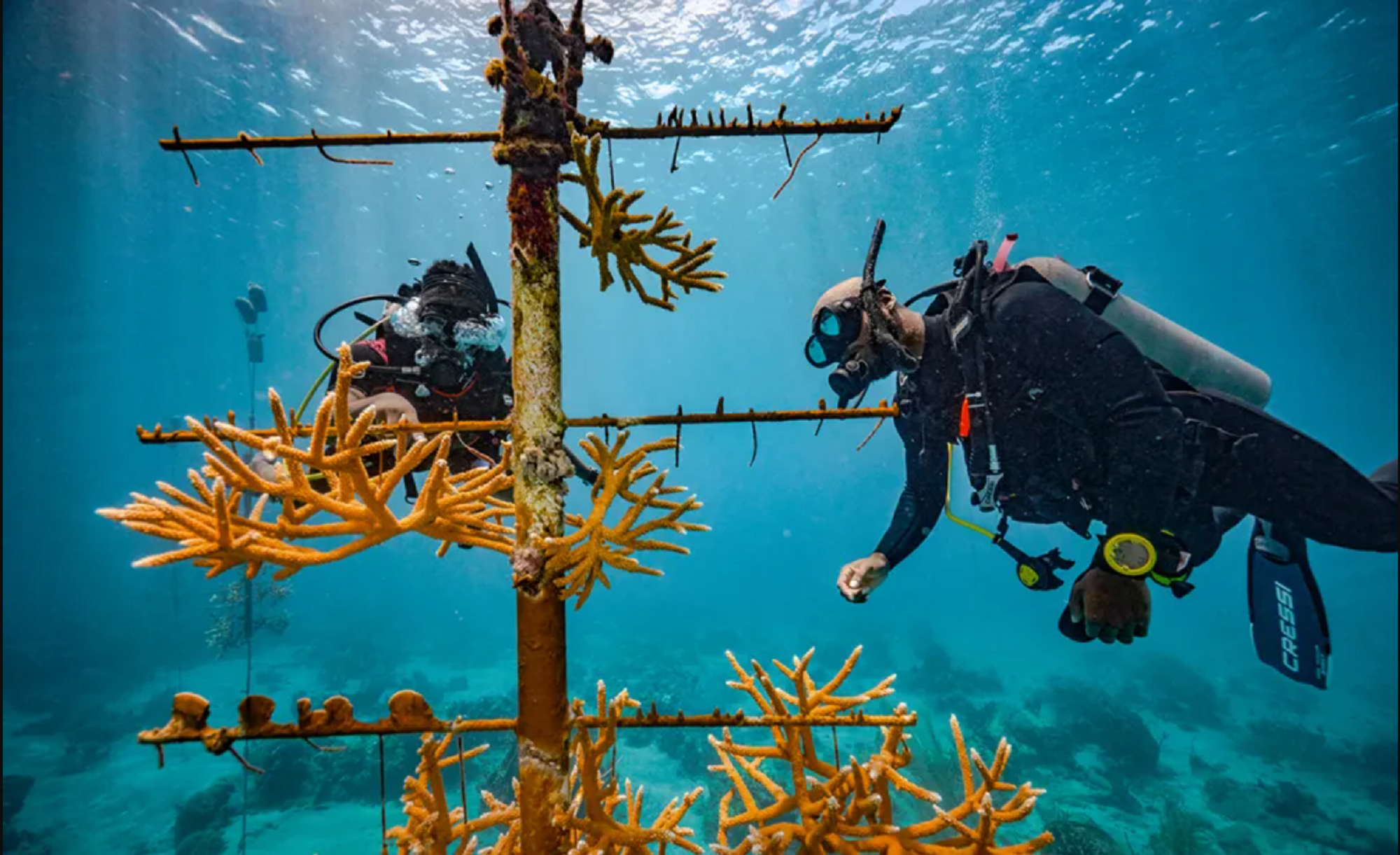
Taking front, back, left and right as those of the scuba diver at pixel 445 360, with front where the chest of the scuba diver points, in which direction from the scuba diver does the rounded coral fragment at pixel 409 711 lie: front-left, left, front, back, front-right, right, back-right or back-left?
front

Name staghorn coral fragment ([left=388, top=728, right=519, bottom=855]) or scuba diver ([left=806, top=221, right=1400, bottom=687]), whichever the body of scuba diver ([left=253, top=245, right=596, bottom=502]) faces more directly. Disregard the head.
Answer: the staghorn coral fragment

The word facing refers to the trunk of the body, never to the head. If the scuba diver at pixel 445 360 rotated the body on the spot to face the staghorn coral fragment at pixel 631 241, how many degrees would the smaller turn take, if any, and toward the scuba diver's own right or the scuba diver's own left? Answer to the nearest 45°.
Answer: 0° — they already face it

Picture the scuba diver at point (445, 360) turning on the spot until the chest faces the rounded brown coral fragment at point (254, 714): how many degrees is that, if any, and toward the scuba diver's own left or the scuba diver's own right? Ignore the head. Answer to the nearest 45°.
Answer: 0° — they already face it

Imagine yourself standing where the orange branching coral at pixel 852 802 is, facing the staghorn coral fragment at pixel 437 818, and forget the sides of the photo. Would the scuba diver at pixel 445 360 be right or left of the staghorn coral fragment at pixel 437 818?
right

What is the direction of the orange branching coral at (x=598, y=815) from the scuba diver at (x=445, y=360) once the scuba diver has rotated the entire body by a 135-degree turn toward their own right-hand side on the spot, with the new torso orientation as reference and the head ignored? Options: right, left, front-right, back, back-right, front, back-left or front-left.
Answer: back-left

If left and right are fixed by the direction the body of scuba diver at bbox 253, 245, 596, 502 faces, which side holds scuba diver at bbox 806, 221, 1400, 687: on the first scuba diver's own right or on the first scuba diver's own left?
on the first scuba diver's own left

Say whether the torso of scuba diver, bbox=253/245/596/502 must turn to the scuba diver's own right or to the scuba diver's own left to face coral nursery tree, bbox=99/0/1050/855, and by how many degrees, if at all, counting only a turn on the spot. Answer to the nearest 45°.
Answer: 0° — they already face it

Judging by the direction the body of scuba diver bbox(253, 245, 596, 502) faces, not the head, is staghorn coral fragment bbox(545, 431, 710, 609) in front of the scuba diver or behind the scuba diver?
in front

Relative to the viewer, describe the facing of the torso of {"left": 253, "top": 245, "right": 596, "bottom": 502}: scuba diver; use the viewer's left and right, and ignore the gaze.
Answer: facing the viewer

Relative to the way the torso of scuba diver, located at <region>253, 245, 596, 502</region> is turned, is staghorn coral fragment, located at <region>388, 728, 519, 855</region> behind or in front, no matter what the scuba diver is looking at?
in front
